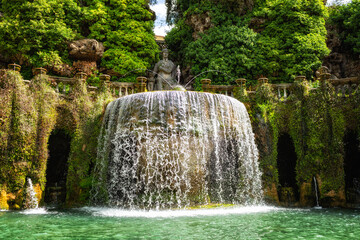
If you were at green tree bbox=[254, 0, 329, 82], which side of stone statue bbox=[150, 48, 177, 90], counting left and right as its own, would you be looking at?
left

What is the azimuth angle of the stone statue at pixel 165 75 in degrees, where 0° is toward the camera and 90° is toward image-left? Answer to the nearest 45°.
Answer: approximately 0°

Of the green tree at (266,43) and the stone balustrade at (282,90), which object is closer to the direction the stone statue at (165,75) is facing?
the stone balustrade

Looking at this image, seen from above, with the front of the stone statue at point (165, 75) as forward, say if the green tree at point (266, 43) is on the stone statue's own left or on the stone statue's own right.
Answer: on the stone statue's own left

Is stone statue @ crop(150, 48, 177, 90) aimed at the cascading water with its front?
yes

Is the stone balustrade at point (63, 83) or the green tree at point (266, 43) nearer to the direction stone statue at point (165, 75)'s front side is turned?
the stone balustrade

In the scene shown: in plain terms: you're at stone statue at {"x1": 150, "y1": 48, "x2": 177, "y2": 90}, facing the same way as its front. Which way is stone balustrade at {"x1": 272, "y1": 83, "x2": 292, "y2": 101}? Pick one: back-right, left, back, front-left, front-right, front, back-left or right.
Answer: front-left

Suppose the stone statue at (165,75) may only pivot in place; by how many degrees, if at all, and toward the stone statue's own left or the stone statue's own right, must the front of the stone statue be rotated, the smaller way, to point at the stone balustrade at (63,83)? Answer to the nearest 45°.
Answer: approximately 45° to the stone statue's own right

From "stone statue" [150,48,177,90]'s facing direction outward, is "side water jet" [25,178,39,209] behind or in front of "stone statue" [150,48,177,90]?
in front
